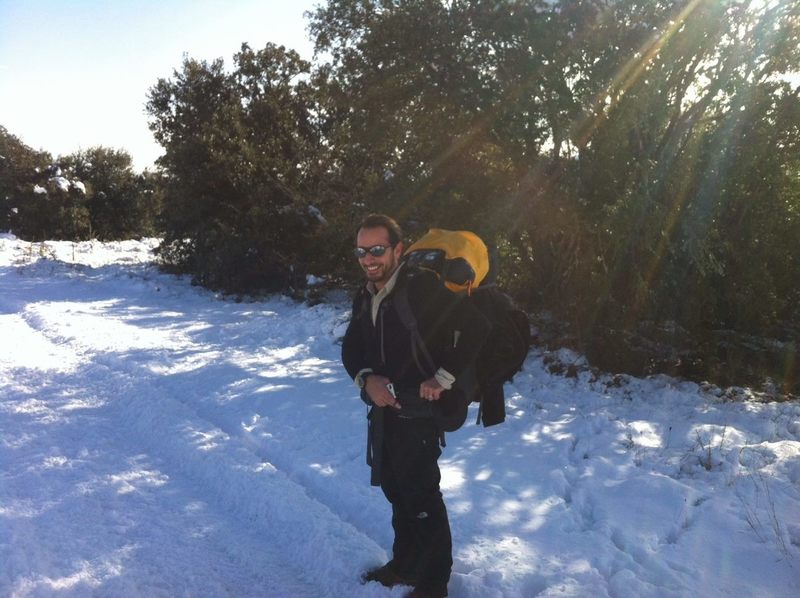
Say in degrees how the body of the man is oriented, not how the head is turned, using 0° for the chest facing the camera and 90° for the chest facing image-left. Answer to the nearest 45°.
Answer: approximately 45°

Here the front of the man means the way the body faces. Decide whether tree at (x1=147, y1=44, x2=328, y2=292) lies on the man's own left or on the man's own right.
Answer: on the man's own right
